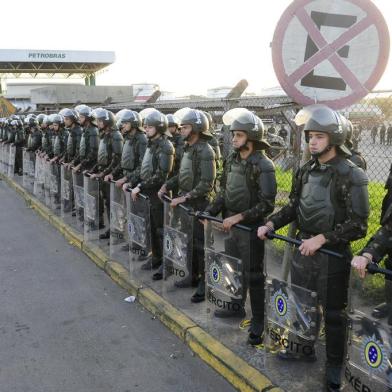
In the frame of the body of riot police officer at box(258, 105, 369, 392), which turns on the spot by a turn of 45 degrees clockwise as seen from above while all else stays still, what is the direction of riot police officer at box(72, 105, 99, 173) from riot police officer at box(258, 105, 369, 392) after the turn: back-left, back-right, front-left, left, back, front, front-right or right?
front-right

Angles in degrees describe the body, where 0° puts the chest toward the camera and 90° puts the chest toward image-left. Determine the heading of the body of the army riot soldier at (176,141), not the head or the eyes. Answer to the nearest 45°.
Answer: approximately 45°

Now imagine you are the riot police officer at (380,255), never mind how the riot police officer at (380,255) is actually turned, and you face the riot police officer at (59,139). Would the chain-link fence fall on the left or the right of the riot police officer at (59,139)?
right

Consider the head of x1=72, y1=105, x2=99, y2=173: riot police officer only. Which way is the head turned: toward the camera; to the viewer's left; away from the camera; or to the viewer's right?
to the viewer's left

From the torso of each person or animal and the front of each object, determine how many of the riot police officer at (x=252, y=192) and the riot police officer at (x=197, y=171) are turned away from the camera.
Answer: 0

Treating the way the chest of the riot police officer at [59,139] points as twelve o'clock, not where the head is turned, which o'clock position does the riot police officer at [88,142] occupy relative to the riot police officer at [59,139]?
the riot police officer at [88,142] is roughly at 10 o'clock from the riot police officer at [59,139].

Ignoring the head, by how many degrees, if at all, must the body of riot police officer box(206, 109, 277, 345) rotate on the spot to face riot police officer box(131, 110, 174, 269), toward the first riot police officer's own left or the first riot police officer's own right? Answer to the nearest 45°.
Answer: approximately 90° to the first riot police officer's own right

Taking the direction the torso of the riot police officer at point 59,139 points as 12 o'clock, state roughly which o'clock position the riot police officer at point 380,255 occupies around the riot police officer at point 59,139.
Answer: the riot police officer at point 380,255 is roughly at 10 o'clock from the riot police officer at point 59,139.

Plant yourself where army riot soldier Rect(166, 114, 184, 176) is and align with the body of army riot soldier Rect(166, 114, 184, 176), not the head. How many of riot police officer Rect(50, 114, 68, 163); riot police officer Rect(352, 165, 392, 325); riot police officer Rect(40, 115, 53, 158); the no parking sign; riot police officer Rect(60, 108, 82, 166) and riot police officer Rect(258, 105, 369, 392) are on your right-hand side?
3

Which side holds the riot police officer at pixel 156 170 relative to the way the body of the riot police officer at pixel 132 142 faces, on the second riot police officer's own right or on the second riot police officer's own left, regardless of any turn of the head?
on the second riot police officer's own left
